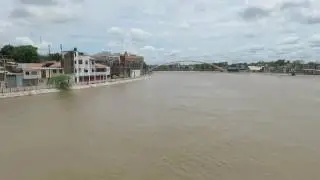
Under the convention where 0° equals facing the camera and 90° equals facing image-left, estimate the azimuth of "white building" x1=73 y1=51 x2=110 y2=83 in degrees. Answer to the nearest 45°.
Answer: approximately 315°
